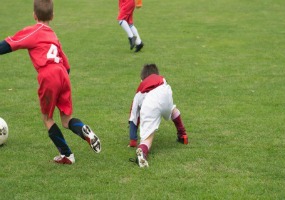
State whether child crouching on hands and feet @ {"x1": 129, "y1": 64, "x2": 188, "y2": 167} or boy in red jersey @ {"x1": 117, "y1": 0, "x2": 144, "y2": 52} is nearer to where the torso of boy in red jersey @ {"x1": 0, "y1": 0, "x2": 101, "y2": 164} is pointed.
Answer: the boy in red jersey

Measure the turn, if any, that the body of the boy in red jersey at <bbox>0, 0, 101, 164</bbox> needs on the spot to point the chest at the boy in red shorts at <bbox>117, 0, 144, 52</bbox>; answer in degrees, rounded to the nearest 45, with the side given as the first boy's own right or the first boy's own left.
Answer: approximately 45° to the first boy's own right

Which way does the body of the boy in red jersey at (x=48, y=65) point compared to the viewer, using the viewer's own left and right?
facing away from the viewer and to the left of the viewer
